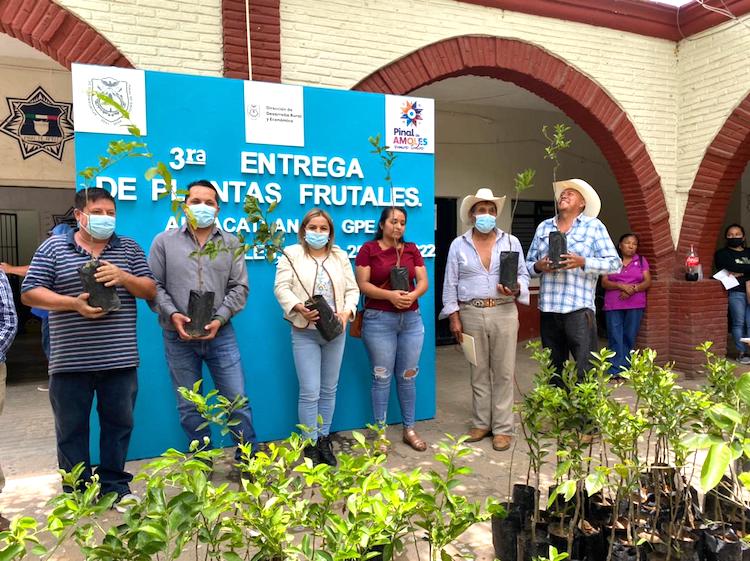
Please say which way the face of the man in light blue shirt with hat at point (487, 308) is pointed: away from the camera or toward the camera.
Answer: toward the camera

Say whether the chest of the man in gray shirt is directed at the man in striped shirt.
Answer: no

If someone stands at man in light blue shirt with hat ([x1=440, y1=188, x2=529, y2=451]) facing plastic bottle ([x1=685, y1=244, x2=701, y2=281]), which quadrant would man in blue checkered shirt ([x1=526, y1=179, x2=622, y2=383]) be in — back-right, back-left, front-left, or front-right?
front-right

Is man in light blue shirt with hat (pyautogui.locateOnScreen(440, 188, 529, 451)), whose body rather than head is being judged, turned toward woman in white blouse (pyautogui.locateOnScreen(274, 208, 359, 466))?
no

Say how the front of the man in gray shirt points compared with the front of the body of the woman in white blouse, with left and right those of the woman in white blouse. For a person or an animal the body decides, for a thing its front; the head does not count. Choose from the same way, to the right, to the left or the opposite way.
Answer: the same way

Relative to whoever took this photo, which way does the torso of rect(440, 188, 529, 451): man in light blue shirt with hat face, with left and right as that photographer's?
facing the viewer

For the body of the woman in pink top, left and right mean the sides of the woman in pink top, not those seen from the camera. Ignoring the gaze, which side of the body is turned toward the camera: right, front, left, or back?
front

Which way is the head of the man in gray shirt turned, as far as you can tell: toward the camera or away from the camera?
toward the camera

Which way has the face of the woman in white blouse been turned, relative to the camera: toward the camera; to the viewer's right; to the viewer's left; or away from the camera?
toward the camera

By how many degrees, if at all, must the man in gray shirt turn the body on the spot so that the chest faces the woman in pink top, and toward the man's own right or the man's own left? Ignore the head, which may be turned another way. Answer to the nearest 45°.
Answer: approximately 90° to the man's own left

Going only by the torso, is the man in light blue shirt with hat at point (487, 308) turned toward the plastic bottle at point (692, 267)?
no

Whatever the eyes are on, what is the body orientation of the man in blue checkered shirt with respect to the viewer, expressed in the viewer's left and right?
facing the viewer and to the left of the viewer

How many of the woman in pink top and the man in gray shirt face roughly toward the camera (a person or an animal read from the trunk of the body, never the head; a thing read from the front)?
2

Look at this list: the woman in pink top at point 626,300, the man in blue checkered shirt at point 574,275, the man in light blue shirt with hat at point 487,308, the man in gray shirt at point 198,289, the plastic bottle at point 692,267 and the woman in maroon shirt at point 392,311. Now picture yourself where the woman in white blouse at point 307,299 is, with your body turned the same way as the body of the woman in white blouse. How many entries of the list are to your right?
1

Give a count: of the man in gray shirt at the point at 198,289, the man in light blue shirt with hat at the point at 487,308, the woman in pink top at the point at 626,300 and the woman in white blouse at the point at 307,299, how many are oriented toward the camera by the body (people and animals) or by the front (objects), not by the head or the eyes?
4

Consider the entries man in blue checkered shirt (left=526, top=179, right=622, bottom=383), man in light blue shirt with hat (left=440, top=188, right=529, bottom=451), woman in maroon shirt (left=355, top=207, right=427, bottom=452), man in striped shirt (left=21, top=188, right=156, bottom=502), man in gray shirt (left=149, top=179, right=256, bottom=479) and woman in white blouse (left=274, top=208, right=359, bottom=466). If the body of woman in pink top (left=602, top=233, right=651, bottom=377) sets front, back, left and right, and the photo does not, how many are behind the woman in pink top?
0
